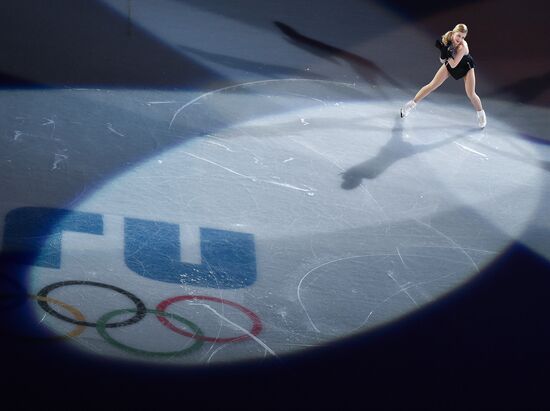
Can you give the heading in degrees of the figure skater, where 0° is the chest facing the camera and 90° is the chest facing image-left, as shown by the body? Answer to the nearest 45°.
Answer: approximately 0°
